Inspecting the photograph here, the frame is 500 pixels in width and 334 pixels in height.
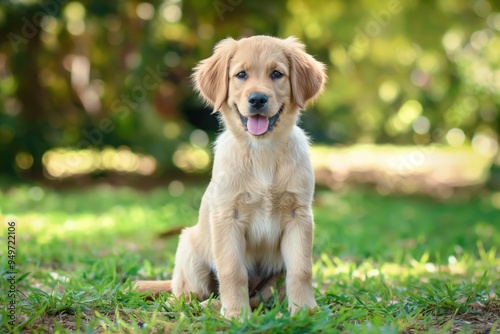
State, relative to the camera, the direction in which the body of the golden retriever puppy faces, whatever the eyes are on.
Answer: toward the camera
